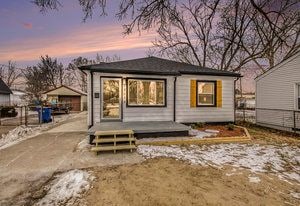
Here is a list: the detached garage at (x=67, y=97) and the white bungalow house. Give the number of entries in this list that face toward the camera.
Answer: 2

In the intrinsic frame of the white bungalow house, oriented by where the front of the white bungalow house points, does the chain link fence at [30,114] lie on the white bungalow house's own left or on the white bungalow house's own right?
on the white bungalow house's own right

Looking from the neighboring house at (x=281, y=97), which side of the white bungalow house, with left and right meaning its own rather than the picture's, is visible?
left

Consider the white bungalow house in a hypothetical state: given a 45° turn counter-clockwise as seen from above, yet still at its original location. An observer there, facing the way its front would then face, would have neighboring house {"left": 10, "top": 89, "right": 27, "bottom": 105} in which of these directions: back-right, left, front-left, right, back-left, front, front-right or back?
back

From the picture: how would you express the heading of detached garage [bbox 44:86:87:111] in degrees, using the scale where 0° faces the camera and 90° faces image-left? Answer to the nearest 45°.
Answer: approximately 0°

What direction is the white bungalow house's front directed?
toward the camera

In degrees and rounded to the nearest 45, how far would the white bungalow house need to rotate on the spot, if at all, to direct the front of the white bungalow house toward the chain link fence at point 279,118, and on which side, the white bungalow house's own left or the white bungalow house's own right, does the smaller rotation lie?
approximately 90° to the white bungalow house's own left

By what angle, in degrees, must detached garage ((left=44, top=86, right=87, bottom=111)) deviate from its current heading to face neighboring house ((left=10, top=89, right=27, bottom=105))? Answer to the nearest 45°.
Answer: approximately 135° to its right
